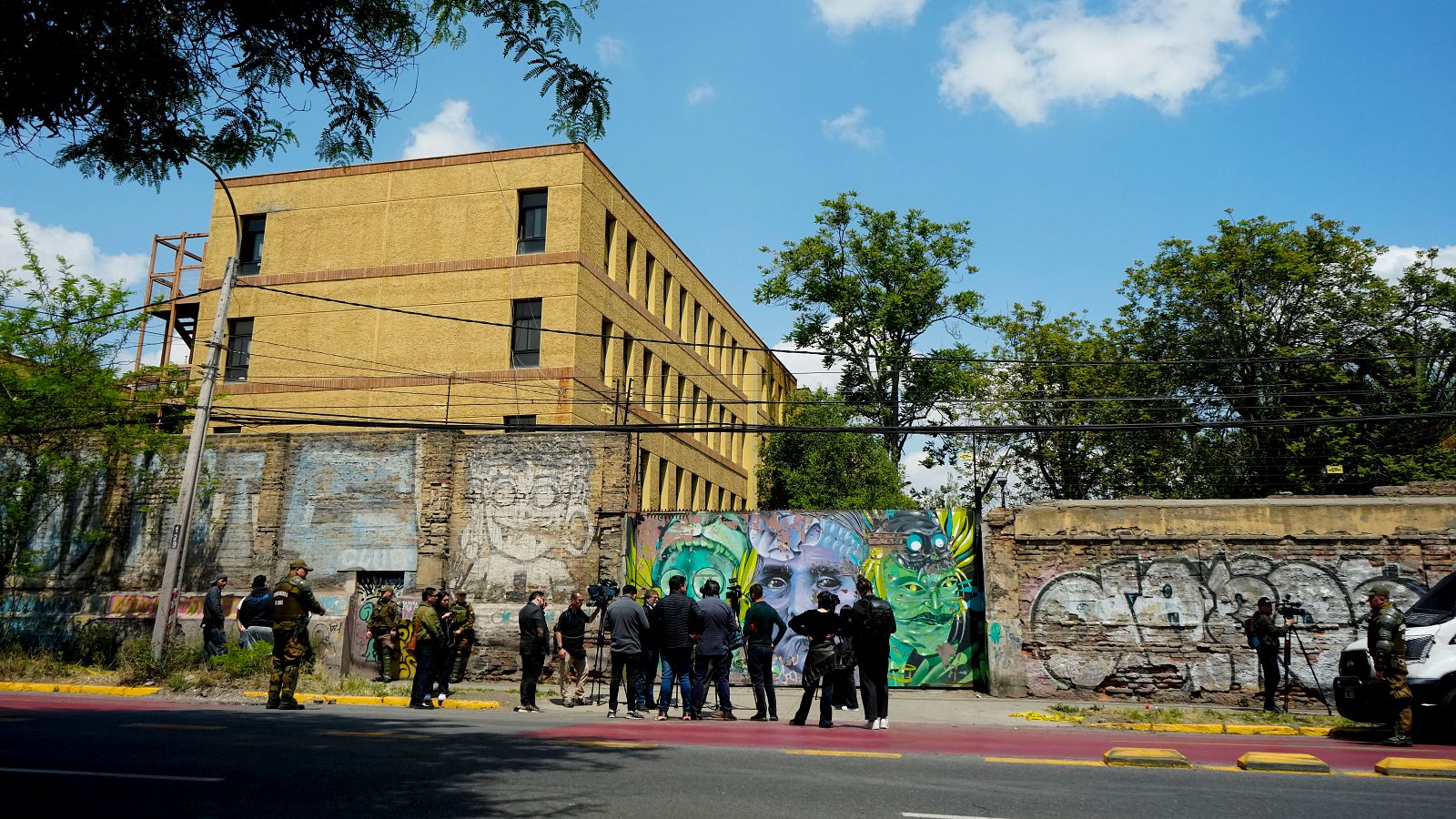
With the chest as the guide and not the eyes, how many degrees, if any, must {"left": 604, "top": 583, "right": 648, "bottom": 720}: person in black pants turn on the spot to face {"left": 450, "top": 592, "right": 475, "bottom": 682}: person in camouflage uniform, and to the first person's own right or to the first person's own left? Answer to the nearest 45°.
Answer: approximately 45° to the first person's own left

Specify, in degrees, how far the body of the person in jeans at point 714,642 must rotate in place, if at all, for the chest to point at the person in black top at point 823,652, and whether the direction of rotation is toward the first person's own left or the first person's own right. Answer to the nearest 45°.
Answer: approximately 135° to the first person's own right

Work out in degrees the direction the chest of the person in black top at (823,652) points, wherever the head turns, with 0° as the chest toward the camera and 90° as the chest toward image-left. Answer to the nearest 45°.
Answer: approximately 180°

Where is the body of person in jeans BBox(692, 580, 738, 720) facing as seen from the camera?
away from the camera

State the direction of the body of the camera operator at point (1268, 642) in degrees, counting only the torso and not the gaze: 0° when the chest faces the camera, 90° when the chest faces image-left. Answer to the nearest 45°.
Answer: approximately 270°

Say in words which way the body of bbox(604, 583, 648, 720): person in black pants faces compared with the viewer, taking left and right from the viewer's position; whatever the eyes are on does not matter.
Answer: facing away from the viewer

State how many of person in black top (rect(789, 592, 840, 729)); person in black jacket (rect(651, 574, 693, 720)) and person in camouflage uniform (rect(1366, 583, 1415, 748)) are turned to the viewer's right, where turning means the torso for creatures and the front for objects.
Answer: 0

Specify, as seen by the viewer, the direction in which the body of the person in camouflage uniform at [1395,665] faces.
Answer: to the viewer's left

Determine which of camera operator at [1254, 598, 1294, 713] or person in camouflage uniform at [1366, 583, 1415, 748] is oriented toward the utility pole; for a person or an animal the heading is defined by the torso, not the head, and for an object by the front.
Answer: the person in camouflage uniform

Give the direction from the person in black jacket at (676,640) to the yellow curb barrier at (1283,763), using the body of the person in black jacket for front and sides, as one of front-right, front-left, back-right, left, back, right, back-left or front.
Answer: back-right

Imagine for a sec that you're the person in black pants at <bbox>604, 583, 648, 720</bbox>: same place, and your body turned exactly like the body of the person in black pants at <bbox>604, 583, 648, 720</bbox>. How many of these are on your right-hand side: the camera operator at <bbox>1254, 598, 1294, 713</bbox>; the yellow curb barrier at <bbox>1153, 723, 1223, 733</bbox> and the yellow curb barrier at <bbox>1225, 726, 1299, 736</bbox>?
3

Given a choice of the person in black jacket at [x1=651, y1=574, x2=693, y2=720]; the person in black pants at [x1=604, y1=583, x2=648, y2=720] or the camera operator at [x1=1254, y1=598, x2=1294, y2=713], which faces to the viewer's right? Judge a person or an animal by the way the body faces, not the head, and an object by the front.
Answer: the camera operator

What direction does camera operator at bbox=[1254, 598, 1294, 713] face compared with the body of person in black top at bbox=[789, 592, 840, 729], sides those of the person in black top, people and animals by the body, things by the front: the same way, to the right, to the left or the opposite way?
to the right

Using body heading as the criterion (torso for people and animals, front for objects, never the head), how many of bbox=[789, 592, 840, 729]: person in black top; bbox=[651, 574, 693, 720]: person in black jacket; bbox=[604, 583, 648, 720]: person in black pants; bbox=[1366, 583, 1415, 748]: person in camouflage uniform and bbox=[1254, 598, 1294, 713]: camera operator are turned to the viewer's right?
1

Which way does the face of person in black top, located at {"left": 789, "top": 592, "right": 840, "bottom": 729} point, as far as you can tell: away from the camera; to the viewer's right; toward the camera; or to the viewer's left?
away from the camera
